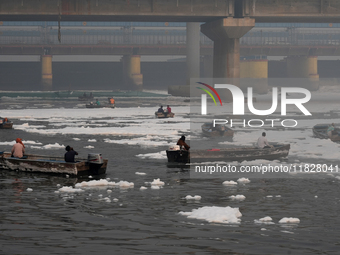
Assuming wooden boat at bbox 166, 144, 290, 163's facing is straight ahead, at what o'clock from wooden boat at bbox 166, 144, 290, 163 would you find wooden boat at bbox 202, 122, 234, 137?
wooden boat at bbox 202, 122, 234, 137 is roughly at 9 o'clock from wooden boat at bbox 166, 144, 290, 163.

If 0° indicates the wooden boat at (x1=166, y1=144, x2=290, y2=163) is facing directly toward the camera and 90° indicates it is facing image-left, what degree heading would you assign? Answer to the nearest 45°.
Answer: approximately 270°

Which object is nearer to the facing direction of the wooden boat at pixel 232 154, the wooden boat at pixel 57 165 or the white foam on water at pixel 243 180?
the white foam on water

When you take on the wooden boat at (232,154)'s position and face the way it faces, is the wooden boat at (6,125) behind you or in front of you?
behind

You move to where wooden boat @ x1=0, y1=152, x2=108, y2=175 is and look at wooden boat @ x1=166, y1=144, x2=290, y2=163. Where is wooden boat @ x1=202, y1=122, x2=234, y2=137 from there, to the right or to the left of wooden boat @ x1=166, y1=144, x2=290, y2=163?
left

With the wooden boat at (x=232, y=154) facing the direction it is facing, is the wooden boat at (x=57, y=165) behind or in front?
behind

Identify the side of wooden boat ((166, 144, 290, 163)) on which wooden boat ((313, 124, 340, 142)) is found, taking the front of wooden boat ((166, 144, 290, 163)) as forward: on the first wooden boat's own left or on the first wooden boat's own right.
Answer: on the first wooden boat's own left

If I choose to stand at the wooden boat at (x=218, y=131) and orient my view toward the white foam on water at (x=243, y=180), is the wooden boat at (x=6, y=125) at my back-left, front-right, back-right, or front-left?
back-right

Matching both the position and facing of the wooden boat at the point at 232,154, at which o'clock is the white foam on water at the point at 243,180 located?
The white foam on water is roughly at 3 o'clock from the wooden boat.
